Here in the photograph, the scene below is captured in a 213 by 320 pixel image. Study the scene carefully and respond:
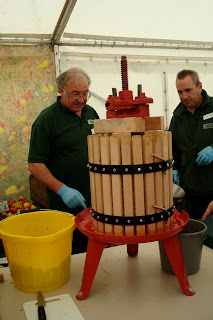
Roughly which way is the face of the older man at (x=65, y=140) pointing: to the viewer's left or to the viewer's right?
to the viewer's right

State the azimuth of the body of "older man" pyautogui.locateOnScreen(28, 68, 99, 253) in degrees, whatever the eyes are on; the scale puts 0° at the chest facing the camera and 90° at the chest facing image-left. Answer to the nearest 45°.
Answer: approximately 315°

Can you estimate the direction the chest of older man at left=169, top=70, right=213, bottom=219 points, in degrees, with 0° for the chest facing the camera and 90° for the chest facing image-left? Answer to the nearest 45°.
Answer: approximately 45°

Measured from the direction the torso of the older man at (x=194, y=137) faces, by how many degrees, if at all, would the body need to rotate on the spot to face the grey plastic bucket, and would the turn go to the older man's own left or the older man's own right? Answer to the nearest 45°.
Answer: approximately 45° to the older man's own left

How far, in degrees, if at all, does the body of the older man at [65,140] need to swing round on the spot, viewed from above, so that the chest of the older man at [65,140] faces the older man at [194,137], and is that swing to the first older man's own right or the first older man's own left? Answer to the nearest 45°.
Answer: approximately 45° to the first older man's own left

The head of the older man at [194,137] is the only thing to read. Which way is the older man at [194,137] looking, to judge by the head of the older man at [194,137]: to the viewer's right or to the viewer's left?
to the viewer's left
